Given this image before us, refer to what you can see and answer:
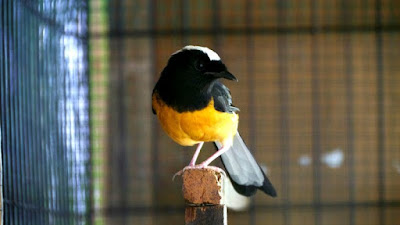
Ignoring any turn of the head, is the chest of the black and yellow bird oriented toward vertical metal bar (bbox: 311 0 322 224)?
no

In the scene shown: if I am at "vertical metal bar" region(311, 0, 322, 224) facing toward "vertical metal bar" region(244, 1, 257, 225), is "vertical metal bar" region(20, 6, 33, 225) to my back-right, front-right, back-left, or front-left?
front-left

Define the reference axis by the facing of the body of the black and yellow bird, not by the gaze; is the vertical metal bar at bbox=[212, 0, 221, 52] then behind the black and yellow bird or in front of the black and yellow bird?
behind

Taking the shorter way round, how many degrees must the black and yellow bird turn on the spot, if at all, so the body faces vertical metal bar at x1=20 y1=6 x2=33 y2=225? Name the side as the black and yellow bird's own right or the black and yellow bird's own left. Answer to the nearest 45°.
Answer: approximately 90° to the black and yellow bird's own right

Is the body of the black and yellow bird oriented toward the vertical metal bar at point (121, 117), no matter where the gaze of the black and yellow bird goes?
no

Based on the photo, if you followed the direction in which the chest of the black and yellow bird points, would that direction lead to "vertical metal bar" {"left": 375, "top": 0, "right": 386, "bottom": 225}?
no

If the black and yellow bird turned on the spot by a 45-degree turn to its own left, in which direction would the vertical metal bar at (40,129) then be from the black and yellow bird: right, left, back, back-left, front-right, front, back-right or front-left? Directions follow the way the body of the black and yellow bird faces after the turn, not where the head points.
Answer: back-right

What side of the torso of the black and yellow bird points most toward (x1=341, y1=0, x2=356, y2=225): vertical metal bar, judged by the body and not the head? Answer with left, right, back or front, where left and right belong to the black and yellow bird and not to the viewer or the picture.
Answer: back

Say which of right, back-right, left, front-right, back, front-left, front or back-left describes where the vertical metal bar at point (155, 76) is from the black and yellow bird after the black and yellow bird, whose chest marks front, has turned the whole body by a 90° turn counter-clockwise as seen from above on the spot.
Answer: back-left

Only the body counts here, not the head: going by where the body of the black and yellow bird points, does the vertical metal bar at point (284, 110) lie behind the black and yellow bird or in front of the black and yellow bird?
behind

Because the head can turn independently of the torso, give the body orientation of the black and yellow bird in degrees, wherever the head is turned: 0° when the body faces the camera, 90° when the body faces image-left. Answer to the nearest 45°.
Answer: approximately 45°

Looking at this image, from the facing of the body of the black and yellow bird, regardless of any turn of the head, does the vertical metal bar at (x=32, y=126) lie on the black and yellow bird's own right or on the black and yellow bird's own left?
on the black and yellow bird's own right
